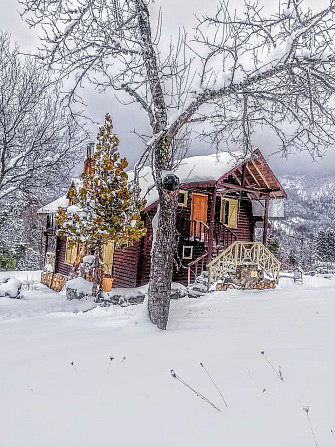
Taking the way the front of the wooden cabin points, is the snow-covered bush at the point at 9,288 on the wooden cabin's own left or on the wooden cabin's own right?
on the wooden cabin's own right

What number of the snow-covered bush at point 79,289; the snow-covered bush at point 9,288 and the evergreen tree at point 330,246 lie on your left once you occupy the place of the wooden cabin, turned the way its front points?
1

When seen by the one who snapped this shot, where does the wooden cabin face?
facing the viewer and to the right of the viewer

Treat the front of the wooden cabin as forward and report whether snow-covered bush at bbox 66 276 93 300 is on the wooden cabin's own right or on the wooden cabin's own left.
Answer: on the wooden cabin's own right

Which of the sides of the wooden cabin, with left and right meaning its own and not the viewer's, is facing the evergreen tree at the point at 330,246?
left

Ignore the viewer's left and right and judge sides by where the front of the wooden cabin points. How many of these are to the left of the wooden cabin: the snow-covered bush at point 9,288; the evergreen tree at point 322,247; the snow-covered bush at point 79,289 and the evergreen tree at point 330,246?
2

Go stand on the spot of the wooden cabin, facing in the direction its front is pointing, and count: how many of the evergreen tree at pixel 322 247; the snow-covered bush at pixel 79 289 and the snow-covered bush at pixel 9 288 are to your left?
1
